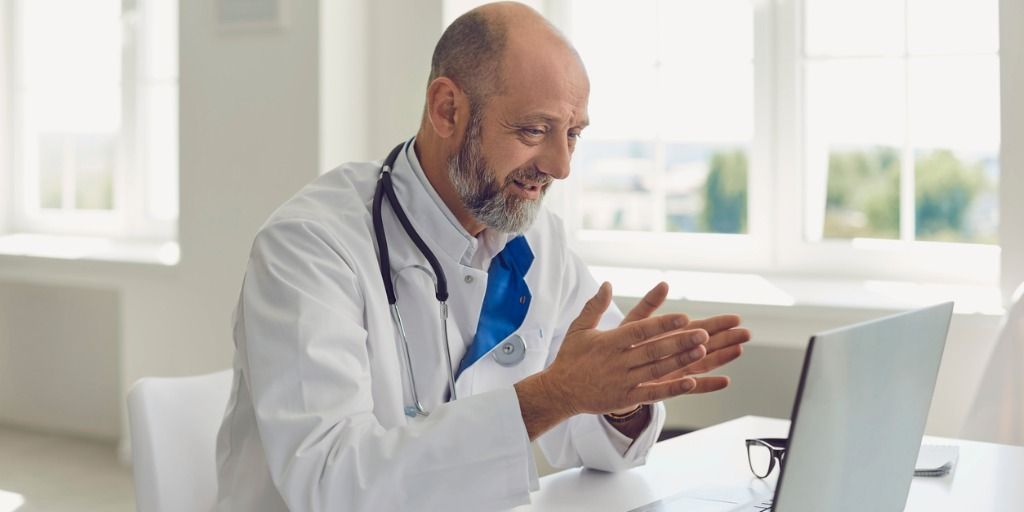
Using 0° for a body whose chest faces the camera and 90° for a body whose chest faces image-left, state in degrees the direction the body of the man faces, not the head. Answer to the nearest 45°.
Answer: approximately 315°

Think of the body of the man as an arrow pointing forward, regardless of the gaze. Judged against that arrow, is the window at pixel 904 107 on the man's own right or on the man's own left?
on the man's own left

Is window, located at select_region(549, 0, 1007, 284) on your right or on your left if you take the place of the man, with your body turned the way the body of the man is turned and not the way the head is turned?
on your left
